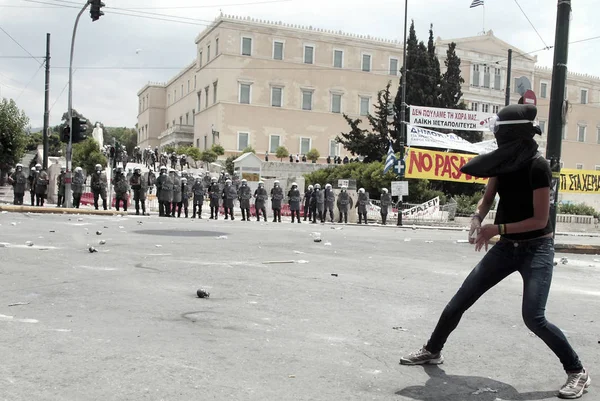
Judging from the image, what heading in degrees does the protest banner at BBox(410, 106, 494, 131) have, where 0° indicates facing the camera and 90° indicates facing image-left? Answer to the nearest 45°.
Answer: approximately 0°

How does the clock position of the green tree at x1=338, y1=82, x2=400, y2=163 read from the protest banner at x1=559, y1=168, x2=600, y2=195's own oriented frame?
The green tree is roughly at 4 o'clock from the protest banner.

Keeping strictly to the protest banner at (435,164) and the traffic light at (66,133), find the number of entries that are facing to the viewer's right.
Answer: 0

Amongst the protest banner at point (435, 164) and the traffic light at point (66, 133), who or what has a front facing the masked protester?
the protest banner
